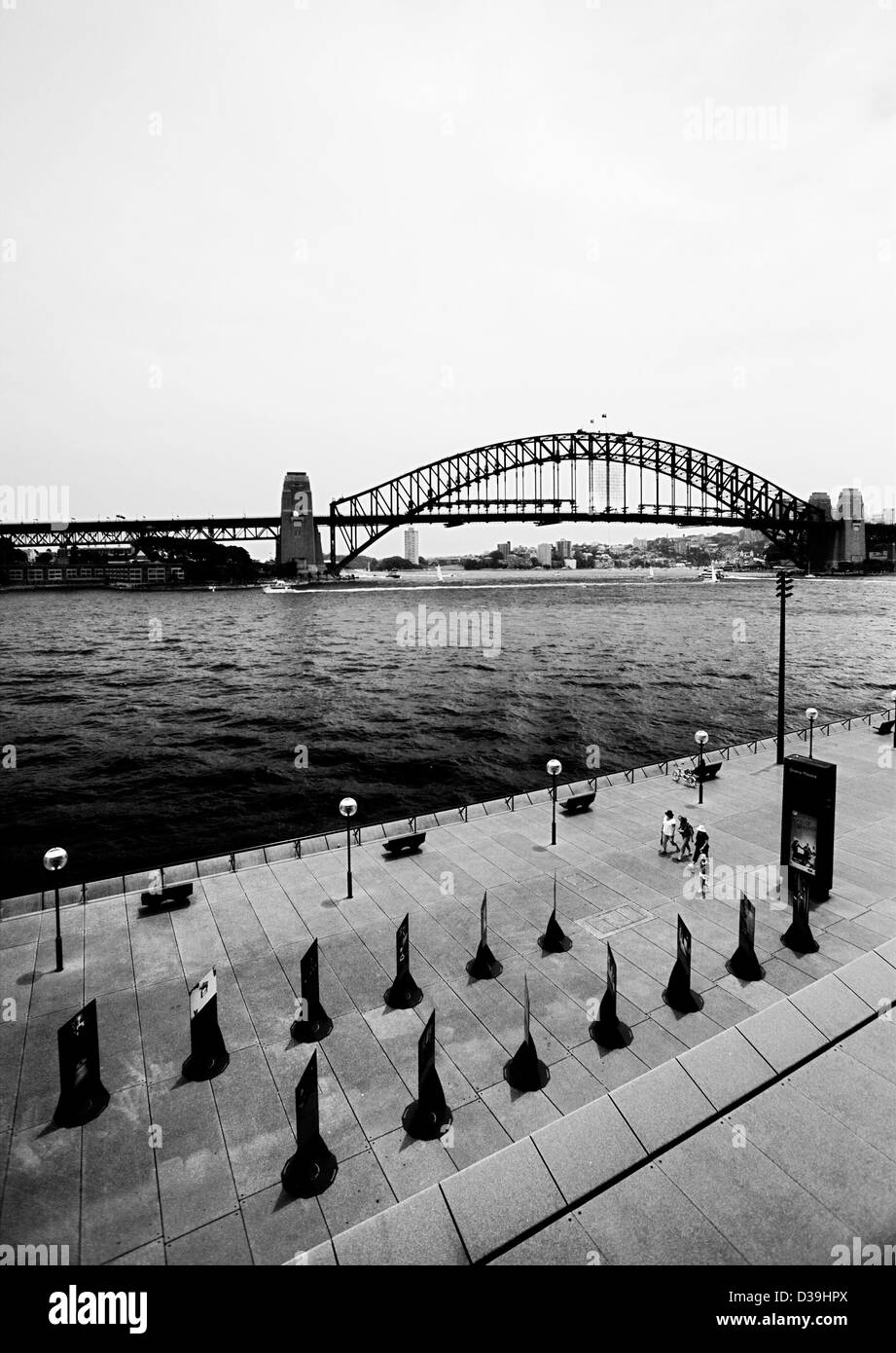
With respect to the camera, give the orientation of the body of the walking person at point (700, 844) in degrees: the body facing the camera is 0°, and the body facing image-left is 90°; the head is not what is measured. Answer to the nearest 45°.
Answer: approximately 45°

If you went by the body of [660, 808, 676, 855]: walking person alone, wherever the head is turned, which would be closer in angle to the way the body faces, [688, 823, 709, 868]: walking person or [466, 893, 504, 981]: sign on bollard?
the sign on bollard

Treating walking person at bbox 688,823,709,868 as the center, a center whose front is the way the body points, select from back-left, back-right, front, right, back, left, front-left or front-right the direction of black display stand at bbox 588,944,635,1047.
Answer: front-left

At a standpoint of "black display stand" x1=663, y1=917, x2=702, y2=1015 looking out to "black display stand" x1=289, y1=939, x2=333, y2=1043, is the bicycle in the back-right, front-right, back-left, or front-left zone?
back-right

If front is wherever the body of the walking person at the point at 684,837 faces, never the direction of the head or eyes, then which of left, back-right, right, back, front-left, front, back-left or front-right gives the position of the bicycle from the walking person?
back-right

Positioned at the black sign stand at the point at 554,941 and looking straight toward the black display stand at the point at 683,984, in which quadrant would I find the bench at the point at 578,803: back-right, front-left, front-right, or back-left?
back-left

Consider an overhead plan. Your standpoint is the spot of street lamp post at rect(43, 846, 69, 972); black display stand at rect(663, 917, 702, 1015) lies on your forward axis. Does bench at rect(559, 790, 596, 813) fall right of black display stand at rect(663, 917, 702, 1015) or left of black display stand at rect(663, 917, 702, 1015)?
left

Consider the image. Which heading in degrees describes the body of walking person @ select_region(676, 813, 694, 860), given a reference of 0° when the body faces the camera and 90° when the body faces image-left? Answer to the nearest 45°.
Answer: approximately 45°

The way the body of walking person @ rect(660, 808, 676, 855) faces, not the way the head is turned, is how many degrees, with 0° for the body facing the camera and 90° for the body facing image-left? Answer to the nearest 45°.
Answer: approximately 45°

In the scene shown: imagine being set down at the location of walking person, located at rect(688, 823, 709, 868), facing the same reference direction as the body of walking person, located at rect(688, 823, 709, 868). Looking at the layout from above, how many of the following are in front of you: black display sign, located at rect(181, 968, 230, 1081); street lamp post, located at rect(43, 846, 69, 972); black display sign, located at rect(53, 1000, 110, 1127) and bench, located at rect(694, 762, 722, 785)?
3
